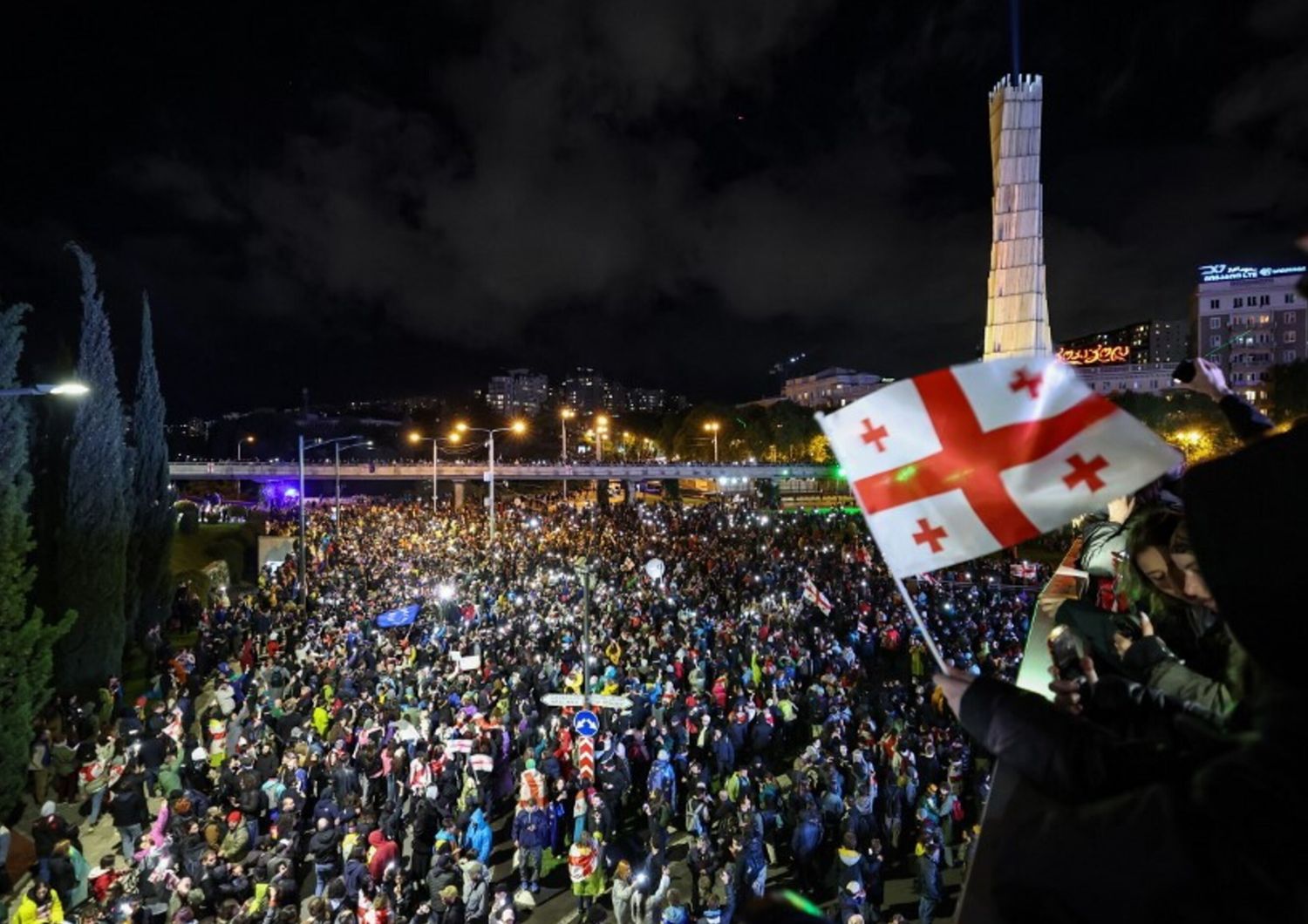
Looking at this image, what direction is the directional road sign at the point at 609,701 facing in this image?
toward the camera

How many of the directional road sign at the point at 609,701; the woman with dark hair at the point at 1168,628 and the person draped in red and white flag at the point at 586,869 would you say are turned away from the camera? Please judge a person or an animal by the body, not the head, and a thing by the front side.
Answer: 1

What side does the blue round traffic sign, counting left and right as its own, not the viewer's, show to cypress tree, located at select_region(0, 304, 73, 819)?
right

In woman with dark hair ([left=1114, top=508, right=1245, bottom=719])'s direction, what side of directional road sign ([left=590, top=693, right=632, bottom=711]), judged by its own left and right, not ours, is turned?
front

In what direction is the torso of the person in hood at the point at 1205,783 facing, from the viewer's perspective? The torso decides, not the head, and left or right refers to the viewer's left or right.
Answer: facing to the left of the viewer

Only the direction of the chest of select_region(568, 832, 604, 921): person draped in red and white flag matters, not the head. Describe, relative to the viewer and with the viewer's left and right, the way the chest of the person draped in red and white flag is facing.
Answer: facing away from the viewer

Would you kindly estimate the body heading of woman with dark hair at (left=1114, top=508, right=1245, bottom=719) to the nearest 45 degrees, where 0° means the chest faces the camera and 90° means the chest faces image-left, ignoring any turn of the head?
approximately 45°

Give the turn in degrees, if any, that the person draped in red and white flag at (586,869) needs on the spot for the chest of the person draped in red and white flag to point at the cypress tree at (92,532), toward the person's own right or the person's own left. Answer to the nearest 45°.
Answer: approximately 45° to the person's own left

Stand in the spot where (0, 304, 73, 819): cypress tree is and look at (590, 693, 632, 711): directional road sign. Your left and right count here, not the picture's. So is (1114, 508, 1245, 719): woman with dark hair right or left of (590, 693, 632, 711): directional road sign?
right

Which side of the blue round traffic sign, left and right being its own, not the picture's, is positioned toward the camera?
front

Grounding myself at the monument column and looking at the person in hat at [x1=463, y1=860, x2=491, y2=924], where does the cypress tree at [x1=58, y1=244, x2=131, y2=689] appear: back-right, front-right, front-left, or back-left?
front-right
